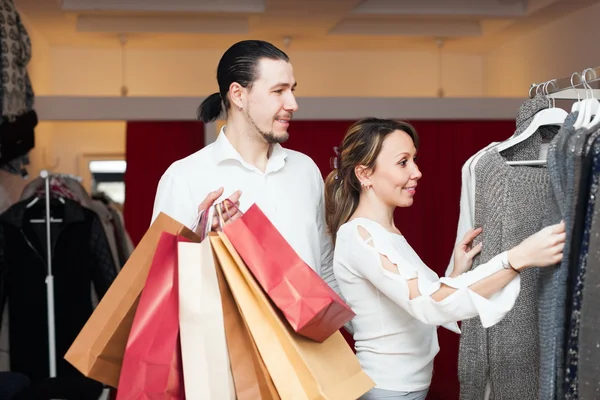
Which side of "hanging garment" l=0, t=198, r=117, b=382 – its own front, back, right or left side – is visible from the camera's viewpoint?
front

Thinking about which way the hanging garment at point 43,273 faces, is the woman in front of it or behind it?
in front

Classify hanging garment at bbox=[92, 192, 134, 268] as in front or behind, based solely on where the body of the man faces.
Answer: behind

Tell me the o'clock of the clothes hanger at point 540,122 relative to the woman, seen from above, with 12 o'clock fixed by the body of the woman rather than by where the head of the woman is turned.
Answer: The clothes hanger is roughly at 11 o'clock from the woman.

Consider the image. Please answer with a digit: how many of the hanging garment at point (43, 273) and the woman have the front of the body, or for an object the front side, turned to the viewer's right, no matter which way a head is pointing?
1

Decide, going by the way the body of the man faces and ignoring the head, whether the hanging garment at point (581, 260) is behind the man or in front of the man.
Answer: in front

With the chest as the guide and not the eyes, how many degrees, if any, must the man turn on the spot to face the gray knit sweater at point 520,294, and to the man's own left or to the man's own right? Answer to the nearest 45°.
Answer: approximately 45° to the man's own left

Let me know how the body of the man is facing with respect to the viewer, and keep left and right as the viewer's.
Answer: facing the viewer and to the right of the viewer

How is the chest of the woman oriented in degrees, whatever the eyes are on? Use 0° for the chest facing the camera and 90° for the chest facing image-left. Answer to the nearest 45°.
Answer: approximately 270°

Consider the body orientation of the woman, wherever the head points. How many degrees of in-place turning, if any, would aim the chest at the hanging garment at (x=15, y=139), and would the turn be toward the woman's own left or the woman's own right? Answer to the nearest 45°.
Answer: approximately 135° to the woman's own left

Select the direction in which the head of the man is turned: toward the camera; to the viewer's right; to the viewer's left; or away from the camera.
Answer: to the viewer's right

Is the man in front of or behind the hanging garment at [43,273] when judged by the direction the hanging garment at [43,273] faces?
in front
